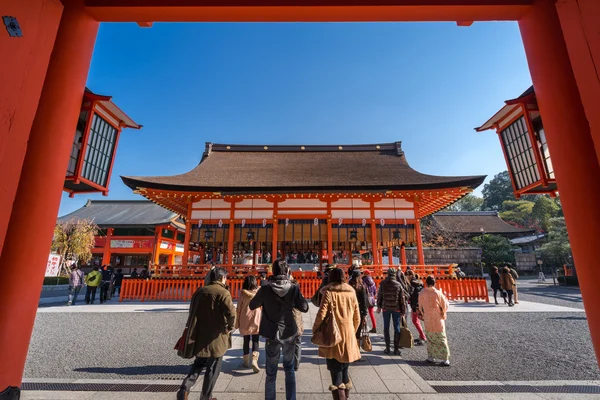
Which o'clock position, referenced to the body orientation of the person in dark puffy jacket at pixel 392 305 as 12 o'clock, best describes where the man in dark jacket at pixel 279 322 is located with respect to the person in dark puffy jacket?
The man in dark jacket is roughly at 7 o'clock from the person in dark puffy jacket.

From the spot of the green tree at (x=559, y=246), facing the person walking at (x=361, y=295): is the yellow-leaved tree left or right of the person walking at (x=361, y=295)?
right

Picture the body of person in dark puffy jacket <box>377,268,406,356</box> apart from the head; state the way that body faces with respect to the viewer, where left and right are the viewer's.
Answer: facing away from the viewer

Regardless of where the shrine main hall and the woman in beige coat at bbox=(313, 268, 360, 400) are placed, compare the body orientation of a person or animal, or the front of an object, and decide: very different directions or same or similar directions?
very different directions

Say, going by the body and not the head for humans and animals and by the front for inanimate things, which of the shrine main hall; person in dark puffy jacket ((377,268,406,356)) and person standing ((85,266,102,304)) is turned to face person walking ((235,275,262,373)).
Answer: the shrine main hall

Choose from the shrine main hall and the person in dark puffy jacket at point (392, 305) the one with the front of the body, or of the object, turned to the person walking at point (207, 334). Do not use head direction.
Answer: the shrine main hall

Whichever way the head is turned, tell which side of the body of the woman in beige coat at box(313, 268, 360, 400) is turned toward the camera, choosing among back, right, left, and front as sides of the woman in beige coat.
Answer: back

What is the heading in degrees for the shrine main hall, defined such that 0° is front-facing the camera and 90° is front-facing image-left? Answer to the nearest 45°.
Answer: approximately 0°

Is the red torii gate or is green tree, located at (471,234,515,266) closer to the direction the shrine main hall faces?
the red torii gate

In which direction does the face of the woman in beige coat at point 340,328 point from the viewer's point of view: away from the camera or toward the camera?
away from the camera

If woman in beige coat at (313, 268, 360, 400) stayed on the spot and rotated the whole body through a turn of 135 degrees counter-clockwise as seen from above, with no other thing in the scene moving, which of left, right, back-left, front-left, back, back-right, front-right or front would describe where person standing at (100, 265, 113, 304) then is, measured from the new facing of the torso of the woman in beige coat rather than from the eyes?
right

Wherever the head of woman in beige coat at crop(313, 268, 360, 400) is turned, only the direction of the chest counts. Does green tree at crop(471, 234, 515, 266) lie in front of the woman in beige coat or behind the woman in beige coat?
in front

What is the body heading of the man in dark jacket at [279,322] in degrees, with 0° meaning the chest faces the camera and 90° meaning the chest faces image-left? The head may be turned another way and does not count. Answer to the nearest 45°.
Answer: approximately 180°

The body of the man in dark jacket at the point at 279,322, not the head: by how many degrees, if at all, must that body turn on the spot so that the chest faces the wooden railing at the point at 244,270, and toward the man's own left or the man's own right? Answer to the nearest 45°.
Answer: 0° — they already face it

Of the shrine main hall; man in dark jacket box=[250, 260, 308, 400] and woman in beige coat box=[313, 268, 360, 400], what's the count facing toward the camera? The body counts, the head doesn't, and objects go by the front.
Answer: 1
